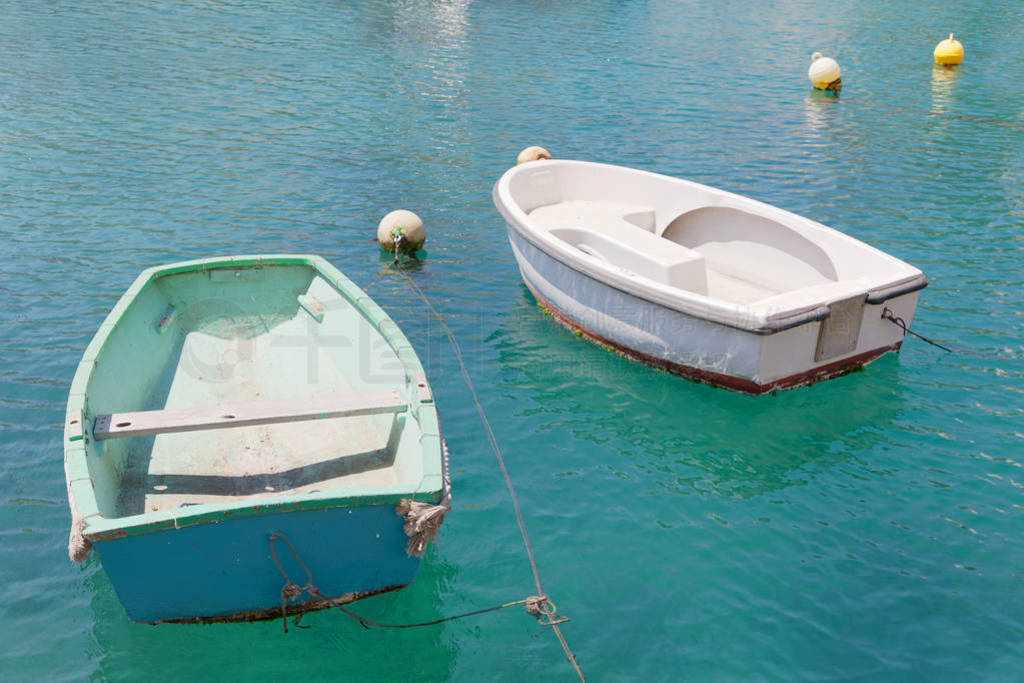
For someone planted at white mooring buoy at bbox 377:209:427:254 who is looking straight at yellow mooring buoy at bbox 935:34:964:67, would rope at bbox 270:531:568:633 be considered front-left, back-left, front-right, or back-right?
back-right

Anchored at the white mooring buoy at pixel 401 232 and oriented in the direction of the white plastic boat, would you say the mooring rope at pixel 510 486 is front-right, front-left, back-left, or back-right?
front-right

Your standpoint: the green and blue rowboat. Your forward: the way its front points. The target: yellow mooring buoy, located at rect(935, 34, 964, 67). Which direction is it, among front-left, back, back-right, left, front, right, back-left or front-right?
front-right

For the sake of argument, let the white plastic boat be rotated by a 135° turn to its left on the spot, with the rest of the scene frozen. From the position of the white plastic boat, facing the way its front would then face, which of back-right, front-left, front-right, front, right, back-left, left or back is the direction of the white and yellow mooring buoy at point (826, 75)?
back

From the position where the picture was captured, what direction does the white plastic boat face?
facing away from the viewer and to the left of the viewer

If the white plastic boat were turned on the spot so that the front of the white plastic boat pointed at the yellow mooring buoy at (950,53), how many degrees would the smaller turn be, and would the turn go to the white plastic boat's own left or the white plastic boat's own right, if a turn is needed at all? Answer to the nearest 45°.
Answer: approximately 45° to the white plastic boat's own right

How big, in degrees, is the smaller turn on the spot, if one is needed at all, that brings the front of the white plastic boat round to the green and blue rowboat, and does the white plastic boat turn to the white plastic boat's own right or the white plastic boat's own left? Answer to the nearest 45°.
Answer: approximately 90° to the white plastic boat's own left

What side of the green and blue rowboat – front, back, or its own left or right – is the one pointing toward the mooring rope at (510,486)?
right

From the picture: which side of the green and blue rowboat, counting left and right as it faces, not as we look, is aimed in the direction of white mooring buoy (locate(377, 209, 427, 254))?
front

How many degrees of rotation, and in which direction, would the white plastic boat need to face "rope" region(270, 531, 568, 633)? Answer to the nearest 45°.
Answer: approximately 135° to its left

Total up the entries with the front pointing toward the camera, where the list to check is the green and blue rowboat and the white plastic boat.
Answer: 0

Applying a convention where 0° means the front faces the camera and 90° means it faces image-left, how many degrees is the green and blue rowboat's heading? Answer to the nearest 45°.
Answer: approximately 180°

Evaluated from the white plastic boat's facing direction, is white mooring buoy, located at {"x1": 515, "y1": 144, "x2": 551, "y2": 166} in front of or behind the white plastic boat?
in front
